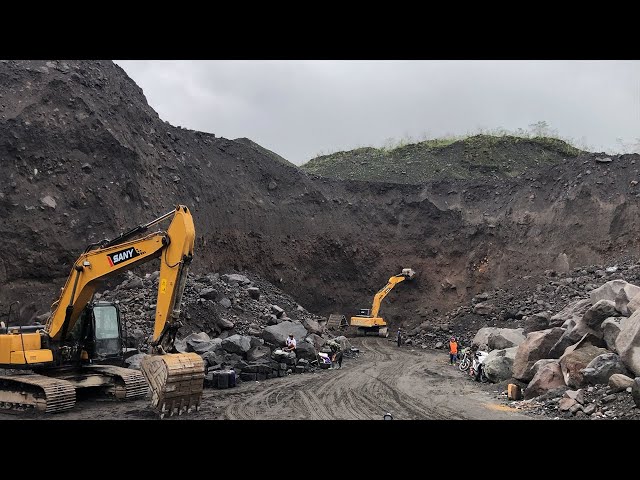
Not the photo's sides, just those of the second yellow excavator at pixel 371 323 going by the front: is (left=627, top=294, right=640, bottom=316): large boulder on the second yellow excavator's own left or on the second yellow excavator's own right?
on the second yellow excavator's own right

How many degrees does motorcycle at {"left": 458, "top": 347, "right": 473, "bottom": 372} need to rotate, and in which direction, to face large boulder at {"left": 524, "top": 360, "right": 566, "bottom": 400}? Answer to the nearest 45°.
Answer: approximately 45° to its left

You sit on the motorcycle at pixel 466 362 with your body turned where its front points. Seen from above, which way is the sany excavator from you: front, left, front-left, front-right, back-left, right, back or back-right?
front

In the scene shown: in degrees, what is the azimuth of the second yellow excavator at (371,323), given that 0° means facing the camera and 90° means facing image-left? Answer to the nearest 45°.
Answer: approximately 225°

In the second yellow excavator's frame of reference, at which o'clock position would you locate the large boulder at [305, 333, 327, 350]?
The large boulder is roughly at 5 o'clock from the second yellow excavator.

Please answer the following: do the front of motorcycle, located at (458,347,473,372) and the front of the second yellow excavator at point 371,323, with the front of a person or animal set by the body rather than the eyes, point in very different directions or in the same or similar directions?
very different directions

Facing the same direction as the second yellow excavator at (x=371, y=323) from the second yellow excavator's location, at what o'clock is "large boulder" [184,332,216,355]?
The large boulder is roughly at 5 o'clock from the second yellow excavator.

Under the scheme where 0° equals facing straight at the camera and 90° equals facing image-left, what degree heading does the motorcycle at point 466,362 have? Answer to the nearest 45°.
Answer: approximately 45°

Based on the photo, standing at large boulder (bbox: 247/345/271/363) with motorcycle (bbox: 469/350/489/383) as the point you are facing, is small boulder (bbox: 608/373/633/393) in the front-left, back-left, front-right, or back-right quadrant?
front-right

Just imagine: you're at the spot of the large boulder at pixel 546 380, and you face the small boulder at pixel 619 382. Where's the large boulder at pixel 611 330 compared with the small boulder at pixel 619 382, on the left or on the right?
left

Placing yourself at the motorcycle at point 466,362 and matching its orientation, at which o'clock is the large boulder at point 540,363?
The large boulder is roughly at 10 o'clock from the motorcycle.

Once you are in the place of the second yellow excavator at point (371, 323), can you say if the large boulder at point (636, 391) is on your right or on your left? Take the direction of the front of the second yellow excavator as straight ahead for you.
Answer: on your right
